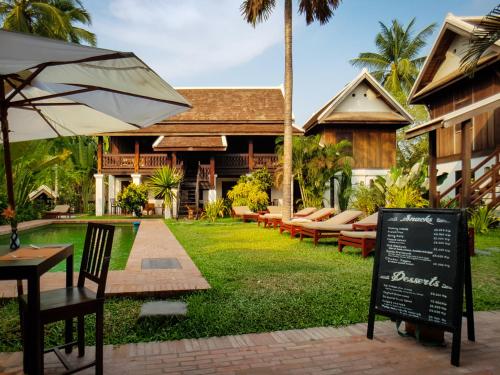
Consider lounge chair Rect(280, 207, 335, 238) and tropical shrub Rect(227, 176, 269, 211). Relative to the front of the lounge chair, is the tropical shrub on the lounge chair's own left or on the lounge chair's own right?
on the lounge chair's own right

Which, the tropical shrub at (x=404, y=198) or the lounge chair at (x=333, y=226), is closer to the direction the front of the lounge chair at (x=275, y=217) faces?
the lounge chair

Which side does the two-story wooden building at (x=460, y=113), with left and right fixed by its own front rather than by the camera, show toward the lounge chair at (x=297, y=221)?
front

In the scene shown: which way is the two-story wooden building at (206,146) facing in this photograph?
toward the camera

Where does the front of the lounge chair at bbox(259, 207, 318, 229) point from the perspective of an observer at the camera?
facing the viewer and to the left of the viewer

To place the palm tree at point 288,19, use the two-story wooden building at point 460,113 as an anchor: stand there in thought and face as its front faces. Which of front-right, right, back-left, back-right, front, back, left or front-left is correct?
front

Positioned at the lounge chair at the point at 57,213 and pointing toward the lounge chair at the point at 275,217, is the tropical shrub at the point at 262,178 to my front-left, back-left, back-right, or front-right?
front-left

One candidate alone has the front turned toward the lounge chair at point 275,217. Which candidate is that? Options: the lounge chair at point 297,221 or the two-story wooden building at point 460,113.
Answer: the two-story wooden building

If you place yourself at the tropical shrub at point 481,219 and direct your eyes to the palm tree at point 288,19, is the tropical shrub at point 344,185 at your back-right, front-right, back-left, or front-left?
front-right
